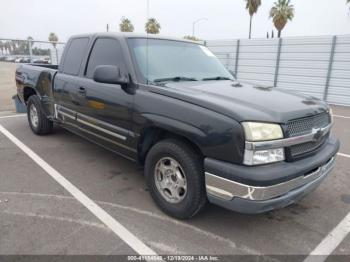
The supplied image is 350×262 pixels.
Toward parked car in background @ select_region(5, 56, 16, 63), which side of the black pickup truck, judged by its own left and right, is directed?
back

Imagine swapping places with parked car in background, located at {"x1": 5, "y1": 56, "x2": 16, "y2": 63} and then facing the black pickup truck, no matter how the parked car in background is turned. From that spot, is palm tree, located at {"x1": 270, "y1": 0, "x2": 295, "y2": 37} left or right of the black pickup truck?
left

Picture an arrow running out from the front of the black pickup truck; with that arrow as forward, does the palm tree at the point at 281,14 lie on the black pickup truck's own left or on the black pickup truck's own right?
on the black pickup truck's own left

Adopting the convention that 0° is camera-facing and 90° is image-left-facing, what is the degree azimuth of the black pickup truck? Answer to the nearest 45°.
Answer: approximately 315°

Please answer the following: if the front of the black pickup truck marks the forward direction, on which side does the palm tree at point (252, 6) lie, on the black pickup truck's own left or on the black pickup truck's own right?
on the black pickup truck's own left
